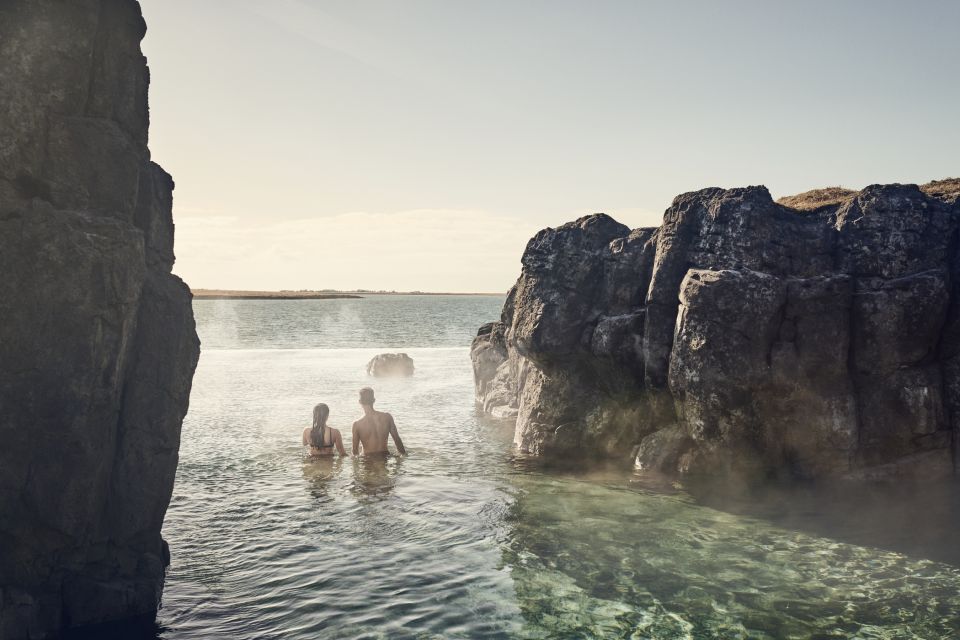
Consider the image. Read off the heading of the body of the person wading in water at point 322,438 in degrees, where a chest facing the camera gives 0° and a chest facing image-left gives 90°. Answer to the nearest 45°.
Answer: approximately 180°

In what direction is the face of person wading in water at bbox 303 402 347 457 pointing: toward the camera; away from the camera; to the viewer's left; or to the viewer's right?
away from the camera

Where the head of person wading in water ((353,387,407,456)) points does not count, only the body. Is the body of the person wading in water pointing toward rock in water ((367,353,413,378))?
yes

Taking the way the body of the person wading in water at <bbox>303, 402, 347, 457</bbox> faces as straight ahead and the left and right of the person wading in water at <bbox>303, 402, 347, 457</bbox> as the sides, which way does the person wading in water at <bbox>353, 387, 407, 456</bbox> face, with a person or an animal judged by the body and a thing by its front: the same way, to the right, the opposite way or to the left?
the same way

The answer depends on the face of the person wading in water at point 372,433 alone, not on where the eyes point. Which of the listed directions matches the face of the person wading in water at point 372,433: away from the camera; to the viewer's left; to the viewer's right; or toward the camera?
away from the camera

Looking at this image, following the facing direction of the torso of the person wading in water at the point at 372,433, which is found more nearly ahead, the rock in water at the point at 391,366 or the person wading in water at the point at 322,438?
the rock in water

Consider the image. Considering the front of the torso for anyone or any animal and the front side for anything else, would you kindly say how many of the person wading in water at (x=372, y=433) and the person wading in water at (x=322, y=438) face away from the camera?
2

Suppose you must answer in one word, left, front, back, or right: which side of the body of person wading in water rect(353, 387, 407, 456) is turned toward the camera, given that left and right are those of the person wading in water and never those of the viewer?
back

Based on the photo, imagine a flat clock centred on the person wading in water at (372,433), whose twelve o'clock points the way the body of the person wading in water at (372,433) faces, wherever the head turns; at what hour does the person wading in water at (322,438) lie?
the person wading in water at (322,438) is roughly at 9 o'clock from the person wading in water at (372,433).

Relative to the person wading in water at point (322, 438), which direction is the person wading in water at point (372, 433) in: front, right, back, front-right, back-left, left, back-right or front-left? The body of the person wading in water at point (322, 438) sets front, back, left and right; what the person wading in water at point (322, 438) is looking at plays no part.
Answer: right

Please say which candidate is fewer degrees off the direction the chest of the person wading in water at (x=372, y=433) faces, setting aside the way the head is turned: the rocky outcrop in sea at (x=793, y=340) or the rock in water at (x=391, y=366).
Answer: the rock in water

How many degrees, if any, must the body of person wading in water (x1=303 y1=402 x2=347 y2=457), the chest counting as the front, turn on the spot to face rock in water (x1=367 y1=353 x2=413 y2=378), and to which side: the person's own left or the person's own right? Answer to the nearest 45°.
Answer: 0° — they already face it

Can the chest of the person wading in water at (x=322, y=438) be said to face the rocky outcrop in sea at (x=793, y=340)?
no

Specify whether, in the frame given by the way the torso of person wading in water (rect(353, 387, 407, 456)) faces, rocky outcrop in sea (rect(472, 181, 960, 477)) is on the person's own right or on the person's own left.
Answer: on the person's own right
